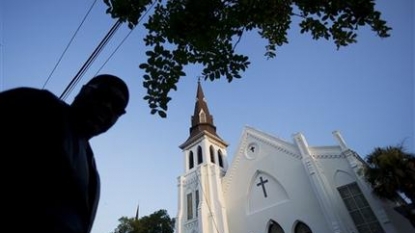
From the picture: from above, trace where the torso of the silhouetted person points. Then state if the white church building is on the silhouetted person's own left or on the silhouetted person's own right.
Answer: on the silhouetted person's own left

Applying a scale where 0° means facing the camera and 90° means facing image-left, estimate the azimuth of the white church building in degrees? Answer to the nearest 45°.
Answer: approximately 45°

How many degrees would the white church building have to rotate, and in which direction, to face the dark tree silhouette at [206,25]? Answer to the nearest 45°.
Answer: approximately 45° to its left

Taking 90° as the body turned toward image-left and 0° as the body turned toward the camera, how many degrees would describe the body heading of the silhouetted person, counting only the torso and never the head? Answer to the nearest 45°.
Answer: approximately 315°

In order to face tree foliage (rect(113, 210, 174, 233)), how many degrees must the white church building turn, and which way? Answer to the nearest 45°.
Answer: approximately 90° to its right

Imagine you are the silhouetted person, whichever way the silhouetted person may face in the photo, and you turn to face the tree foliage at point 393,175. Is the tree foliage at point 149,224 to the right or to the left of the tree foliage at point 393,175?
left

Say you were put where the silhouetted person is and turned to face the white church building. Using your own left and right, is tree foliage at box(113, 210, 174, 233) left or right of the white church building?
left

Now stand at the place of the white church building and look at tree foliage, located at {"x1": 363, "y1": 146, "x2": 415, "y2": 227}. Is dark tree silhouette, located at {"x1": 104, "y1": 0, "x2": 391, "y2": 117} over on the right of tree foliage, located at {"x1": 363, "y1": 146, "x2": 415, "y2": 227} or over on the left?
right

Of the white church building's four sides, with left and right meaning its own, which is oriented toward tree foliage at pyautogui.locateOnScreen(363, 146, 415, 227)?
left
